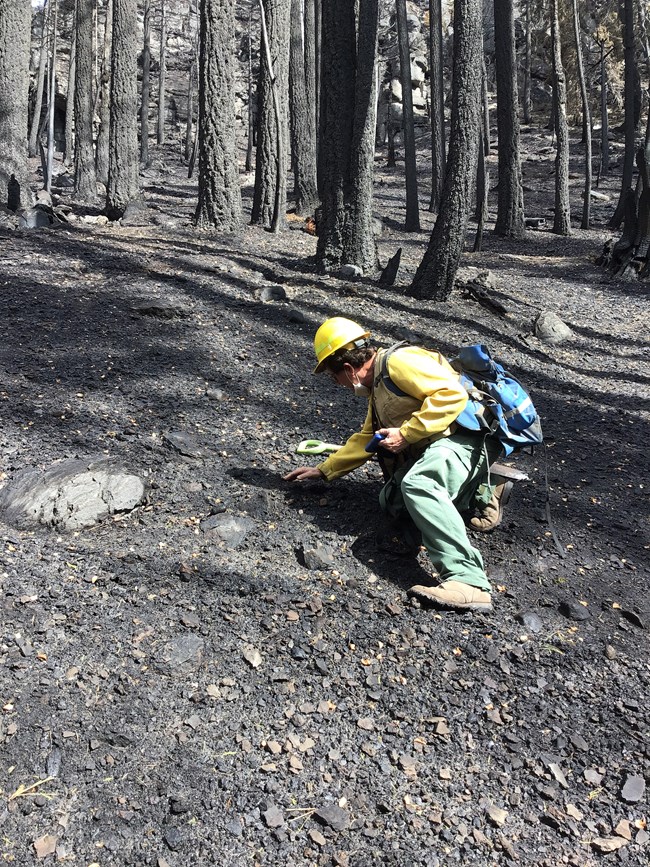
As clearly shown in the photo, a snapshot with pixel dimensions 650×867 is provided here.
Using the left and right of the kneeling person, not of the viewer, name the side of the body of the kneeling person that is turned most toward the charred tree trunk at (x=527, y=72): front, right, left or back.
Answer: right

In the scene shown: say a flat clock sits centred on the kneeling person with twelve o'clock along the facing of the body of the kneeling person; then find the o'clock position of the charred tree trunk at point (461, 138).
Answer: The charred tree trunk is roughly at 3 o'clock from the kneeling person.

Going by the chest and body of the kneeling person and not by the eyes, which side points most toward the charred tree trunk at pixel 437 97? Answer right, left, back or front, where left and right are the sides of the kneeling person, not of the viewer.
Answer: right

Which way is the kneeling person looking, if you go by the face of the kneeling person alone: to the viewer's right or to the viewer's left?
to the viewer's left

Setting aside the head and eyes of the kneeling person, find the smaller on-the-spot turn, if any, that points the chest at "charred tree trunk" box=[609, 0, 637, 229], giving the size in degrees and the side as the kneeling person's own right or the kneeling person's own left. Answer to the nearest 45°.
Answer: approximately 90° to the kneeling person's own right

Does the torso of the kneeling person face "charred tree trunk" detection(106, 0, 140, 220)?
no

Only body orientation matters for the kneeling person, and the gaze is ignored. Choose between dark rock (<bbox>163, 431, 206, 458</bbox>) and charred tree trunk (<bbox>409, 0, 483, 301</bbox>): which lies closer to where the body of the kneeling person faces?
the dark rock

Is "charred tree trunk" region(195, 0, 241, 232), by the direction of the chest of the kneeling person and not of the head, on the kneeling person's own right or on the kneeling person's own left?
on the kneeling person's own right

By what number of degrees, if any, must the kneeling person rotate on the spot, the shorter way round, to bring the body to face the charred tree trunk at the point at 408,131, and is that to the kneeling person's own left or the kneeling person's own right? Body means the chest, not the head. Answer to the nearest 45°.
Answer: approximately 90° to the kneeling person's own right

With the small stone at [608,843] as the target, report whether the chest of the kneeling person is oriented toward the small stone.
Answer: no

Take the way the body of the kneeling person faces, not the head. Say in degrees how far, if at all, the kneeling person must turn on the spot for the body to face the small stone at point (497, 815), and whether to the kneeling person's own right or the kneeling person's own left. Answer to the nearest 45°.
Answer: approximately 90° to the kneeling person's own left

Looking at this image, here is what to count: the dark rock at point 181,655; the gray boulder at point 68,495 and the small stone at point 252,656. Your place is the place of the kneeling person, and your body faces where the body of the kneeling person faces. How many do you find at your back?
0

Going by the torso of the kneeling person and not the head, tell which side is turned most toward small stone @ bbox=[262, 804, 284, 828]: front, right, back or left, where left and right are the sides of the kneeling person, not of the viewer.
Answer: left

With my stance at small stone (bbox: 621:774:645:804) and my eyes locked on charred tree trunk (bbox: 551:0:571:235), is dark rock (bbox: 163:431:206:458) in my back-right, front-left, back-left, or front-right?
front-left

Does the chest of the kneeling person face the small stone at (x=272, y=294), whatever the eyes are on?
no

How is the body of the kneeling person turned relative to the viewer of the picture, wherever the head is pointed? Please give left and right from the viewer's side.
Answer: facing to the left of the viewer
